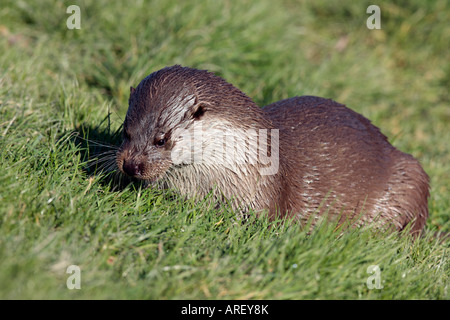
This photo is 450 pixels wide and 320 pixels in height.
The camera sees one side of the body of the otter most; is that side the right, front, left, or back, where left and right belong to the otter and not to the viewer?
left
